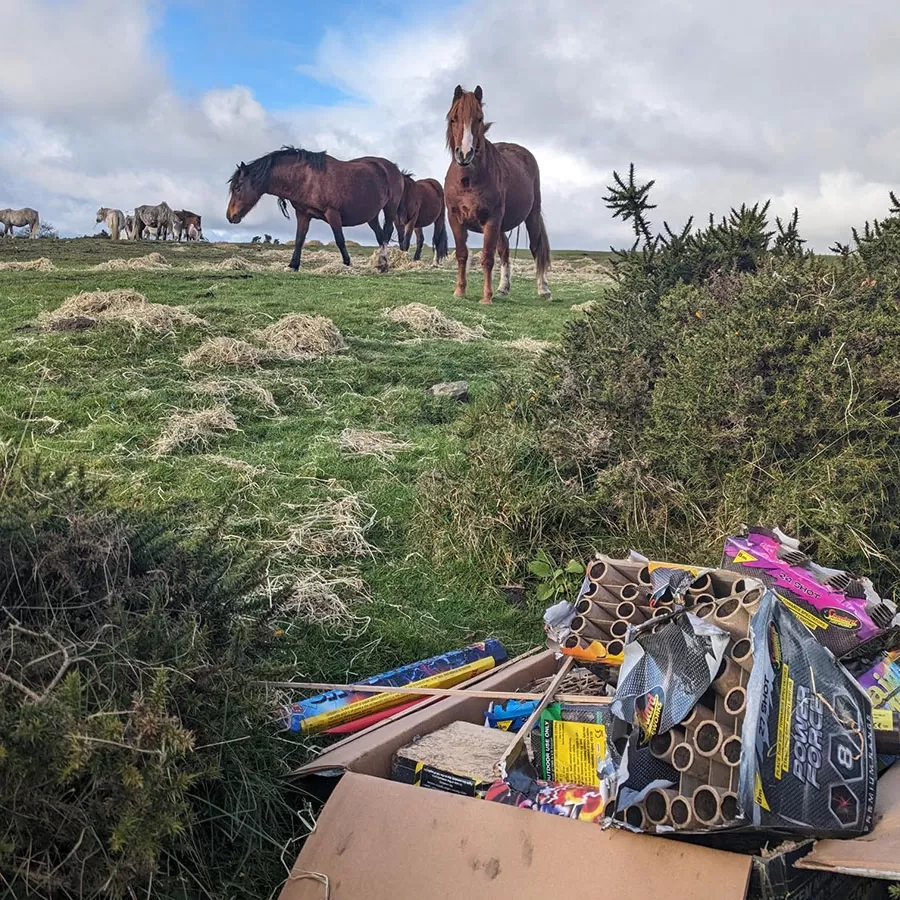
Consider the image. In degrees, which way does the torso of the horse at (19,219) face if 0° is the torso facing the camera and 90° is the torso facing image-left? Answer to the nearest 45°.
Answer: approximately 90°

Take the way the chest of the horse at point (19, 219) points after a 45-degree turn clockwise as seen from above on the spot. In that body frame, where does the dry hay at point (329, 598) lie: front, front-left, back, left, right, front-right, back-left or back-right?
back-left

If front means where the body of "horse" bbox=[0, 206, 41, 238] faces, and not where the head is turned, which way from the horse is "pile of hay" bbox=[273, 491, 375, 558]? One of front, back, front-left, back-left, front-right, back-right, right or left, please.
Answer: left

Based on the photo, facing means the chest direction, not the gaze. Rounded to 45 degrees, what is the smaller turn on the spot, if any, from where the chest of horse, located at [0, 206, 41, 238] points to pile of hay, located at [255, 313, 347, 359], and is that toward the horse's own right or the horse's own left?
approximately 90° to the horse's own left

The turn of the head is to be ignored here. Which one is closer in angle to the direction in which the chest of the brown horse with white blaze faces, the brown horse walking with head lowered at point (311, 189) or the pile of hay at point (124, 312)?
the pile of hay

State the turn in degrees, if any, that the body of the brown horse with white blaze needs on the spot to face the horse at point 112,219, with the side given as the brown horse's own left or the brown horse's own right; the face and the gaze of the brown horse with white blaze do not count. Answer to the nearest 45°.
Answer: approximately 90° to the brown horse's own right
